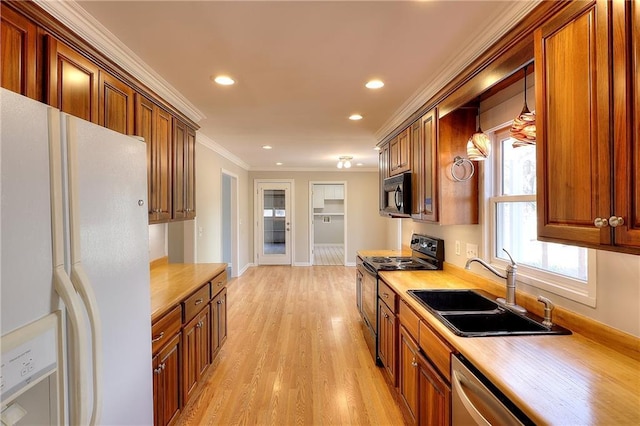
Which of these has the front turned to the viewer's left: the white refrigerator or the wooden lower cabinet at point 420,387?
the wooden lower cabinet

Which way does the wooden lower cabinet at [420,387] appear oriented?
to the viewer's left

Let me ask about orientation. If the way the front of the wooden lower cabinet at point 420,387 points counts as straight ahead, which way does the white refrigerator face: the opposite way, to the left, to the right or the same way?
the opposite way

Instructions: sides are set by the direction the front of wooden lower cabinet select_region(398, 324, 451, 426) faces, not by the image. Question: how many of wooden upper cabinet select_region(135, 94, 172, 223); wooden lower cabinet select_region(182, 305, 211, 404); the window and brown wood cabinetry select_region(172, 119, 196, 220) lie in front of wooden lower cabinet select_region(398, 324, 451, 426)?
3

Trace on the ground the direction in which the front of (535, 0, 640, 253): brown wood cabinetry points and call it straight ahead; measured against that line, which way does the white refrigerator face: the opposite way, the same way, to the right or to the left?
the opposite way

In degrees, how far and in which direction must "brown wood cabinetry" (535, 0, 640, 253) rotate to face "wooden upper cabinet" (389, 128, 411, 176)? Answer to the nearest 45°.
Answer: approximately 90° to its right

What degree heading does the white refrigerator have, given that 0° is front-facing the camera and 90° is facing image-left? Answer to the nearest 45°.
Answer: approximately 315°

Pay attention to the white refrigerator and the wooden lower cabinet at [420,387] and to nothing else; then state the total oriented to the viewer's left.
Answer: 1

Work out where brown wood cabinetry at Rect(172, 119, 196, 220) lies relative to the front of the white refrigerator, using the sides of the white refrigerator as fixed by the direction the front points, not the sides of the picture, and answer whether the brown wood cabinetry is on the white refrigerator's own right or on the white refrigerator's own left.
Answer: on the white refrigerator's own left

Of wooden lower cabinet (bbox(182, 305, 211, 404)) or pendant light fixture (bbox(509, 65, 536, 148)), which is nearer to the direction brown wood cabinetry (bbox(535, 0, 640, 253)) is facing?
the wooden lower cabinet

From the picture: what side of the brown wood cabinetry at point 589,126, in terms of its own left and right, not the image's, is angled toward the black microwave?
right
